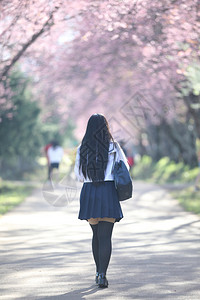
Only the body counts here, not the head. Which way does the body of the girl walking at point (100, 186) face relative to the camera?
away from the camera

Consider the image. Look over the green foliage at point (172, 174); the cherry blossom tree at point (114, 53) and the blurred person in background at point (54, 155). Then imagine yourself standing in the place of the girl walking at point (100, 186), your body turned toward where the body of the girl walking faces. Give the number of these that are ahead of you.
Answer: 3

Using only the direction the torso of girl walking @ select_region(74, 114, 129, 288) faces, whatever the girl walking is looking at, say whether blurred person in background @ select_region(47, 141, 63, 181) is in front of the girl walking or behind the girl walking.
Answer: in front

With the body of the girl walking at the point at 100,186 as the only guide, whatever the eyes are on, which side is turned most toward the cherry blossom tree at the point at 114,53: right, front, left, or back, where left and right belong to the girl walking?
front
